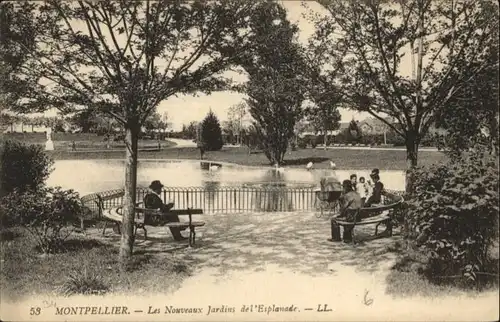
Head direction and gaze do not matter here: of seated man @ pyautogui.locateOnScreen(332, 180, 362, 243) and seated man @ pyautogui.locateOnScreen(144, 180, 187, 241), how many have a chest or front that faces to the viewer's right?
1

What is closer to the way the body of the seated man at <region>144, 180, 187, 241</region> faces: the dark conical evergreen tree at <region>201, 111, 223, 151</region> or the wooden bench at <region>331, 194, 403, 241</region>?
the wooden bench

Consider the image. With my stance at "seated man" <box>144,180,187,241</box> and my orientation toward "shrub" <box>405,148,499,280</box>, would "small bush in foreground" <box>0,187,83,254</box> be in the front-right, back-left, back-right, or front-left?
back-right

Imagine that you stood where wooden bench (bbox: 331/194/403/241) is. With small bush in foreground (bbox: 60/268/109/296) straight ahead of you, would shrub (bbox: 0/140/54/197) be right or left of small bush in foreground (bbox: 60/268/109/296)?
right

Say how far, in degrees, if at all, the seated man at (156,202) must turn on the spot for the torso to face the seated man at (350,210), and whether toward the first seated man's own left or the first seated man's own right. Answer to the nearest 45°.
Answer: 0° — they already face them

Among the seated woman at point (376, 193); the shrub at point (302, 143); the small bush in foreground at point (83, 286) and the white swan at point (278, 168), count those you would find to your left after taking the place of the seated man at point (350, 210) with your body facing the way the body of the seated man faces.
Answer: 1

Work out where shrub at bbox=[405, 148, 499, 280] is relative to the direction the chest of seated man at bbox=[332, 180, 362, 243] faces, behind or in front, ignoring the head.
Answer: behind

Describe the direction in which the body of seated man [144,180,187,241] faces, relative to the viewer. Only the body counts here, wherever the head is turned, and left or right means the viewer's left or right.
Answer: facing to the right of the viewer
